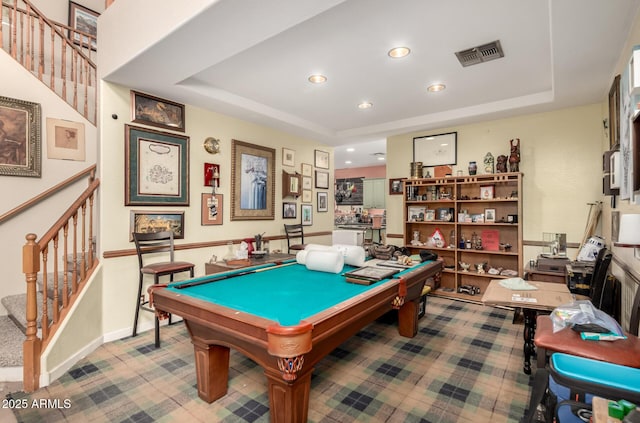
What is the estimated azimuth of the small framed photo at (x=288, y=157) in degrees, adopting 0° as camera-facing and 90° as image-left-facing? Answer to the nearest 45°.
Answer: approximately 315°

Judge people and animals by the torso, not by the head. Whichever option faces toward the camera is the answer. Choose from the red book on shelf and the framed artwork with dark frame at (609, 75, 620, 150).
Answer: the red book on shelf

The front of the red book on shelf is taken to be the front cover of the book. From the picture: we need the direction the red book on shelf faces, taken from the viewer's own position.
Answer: facing the viewer

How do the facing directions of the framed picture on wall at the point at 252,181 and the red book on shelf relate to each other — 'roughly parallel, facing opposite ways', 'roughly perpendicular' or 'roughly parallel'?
roughly perpendicular

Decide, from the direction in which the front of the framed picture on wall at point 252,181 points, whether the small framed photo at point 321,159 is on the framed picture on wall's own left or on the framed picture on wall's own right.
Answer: on the framed picture on wall's own left

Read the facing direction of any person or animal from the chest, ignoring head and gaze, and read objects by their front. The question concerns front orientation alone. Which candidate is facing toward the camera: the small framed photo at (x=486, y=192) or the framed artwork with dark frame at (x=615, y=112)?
the small framed photo

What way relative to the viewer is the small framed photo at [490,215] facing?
toward the camera

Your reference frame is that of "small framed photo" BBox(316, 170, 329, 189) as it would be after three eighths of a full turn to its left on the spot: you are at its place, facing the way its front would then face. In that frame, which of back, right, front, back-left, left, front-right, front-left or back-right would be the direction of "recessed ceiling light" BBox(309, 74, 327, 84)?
back

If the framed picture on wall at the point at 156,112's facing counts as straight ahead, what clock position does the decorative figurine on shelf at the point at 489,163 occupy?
The decorative figurine on shelf is roughly at 11 o'clock from the framed picture on wall.

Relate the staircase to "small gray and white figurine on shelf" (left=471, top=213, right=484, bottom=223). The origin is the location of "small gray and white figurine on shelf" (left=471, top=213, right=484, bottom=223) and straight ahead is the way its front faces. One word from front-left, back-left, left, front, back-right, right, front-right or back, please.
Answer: front-right

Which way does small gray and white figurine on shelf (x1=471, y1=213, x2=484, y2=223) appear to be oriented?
toward the camera

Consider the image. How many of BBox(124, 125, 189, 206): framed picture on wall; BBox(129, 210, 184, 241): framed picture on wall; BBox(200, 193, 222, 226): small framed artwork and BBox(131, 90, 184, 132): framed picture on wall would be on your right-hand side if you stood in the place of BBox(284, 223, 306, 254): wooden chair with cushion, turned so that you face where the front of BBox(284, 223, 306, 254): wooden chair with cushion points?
4

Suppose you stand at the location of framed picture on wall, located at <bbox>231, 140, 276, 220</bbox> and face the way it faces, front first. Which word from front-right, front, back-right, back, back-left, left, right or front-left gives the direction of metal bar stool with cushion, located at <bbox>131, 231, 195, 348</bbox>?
right

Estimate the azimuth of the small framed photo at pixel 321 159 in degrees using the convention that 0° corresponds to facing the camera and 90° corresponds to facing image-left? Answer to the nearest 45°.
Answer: approximately 315°

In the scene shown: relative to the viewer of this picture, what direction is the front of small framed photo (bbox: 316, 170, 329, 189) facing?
facing the viewer and to the right of the viewer

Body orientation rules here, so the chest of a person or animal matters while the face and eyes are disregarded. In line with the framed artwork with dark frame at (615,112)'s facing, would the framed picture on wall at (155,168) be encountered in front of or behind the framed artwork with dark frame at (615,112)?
in front

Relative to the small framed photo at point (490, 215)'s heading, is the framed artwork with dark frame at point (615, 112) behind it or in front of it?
in front
